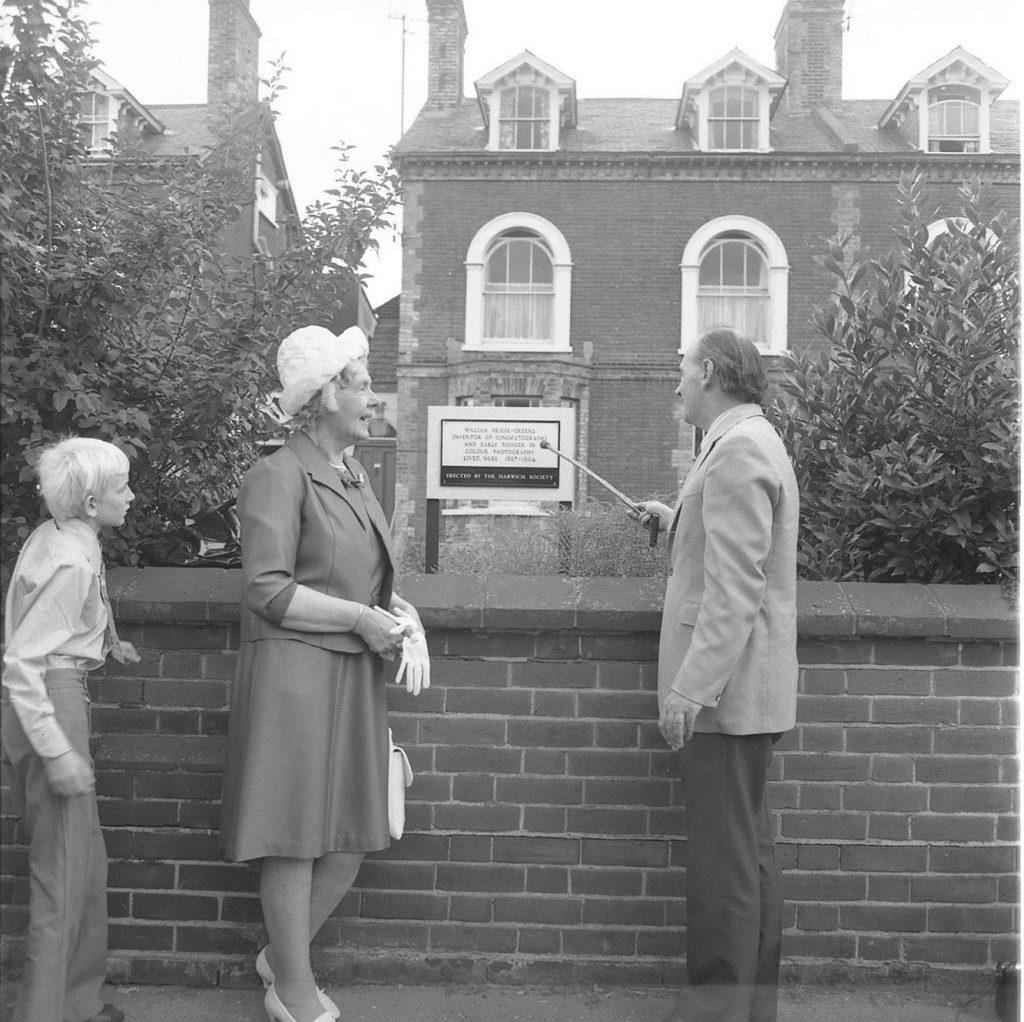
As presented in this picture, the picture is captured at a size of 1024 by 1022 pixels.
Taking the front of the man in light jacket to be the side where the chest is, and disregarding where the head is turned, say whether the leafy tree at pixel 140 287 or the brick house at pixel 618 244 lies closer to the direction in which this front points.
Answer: the leafy tree

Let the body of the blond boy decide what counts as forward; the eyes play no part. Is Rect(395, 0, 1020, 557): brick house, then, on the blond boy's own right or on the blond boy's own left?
on the blond boy's own left

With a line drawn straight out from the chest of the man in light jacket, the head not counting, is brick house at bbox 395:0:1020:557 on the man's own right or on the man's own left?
on the man's own right

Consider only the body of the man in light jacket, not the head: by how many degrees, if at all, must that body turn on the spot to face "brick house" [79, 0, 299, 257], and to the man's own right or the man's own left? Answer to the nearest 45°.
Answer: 0° — they already face it

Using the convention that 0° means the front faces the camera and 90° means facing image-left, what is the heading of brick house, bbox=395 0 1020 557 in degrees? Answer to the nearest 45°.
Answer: approximately 0°

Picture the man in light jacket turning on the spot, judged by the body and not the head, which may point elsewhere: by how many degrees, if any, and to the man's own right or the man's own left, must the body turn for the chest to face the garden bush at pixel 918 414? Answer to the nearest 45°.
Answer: approximately 135° to the man's own right

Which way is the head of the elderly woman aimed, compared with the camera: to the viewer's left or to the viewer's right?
to the viewer's right

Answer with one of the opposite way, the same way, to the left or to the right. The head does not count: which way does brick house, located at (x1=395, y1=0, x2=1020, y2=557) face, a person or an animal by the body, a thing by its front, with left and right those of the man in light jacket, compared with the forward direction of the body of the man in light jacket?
to the left

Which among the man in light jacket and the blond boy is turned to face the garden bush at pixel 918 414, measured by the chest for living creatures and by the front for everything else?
the blond boy

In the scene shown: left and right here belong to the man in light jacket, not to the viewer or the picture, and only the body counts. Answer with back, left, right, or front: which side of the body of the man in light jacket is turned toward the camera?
left

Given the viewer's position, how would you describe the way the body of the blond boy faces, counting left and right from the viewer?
facing to the right of the viewer

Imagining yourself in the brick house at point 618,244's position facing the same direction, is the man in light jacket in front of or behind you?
in front

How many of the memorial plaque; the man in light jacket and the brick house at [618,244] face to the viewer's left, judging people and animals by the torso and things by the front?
1

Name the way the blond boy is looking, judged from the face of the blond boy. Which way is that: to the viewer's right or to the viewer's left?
to the viewer's right
